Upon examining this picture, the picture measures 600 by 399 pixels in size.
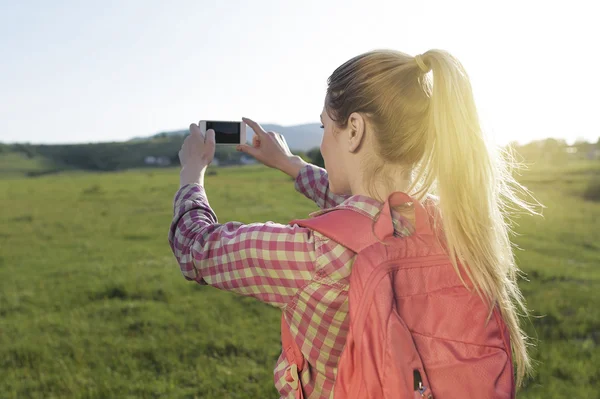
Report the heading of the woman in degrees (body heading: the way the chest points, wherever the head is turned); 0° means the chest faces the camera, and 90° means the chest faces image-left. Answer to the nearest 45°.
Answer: approximately 135°

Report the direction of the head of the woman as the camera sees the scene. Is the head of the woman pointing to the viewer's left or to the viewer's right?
to the viewer's left
